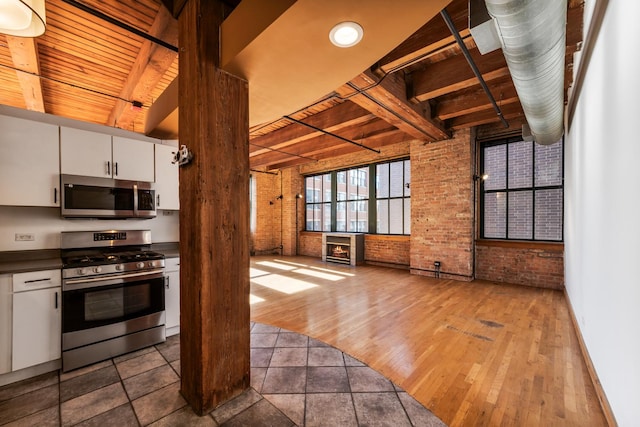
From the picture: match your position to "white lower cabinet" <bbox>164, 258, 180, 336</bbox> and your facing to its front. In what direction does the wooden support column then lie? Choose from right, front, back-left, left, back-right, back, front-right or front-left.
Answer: front-right

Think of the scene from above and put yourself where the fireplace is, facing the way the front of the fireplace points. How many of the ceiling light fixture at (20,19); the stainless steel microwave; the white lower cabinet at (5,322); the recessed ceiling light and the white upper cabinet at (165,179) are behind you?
0

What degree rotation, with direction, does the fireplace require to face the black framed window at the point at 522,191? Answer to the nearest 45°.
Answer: approximately 90° to its left

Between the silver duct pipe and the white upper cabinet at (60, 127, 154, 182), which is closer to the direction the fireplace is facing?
the white upper cabinet

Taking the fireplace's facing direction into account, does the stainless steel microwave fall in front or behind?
in front

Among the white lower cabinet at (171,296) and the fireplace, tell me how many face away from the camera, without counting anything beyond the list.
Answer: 0

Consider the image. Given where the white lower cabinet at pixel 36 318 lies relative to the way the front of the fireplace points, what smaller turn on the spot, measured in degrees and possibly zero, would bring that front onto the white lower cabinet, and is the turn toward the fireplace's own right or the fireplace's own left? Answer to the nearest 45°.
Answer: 0° — it already faces it

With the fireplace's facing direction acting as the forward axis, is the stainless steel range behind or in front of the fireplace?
in front

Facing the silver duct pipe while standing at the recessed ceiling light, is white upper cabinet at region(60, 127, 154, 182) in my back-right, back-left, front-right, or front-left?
back-left

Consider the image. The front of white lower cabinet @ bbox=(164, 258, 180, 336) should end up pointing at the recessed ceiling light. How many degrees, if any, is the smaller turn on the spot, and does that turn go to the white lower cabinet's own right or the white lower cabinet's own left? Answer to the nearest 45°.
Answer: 0° — it already faces it

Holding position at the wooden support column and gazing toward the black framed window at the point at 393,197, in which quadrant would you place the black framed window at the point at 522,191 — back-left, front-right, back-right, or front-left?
front-right

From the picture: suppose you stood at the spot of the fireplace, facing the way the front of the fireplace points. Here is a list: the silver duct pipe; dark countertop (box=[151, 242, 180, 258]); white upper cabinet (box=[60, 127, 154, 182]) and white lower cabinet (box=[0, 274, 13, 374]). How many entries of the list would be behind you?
0
